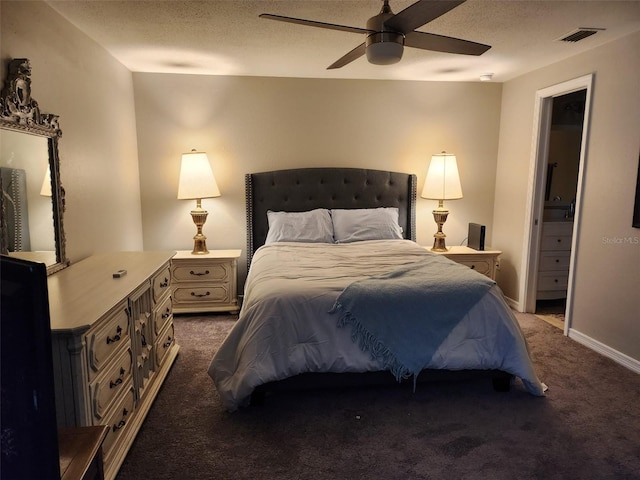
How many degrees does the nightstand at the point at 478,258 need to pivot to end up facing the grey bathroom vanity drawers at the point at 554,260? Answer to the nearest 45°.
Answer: approximately 90° to its left

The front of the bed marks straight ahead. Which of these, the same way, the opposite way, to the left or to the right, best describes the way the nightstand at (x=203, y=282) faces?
the same way

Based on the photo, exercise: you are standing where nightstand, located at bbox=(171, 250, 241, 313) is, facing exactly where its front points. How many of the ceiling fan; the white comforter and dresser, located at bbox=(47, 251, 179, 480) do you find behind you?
0

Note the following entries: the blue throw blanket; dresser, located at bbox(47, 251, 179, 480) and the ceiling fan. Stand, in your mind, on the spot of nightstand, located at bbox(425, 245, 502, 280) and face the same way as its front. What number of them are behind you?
0

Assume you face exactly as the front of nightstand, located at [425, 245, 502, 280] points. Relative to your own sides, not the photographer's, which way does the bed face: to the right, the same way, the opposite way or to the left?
the same way

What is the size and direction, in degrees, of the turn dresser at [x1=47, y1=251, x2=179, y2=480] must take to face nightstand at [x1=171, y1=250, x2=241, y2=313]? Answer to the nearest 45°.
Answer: approximately 90° to its left

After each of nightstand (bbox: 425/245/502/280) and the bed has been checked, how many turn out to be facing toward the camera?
2

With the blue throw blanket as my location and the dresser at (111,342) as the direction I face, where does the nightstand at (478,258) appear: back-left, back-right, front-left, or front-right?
back-right

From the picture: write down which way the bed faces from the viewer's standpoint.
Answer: facing the viewer

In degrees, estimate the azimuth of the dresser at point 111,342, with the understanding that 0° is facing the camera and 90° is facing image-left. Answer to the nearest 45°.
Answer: approximately 315°

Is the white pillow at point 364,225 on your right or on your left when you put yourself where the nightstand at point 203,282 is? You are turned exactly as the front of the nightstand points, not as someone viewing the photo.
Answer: on your left

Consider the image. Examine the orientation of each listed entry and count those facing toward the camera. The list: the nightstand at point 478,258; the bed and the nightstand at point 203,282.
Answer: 3

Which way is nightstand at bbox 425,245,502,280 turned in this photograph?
toward the camera

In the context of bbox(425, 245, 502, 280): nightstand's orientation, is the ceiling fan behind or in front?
in front

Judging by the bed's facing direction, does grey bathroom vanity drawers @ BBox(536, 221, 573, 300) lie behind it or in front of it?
behind

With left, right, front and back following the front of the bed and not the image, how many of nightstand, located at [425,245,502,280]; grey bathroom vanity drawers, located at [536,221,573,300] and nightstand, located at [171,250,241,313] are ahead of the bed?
0

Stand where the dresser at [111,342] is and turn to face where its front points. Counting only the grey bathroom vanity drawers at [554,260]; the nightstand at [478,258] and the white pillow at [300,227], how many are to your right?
0

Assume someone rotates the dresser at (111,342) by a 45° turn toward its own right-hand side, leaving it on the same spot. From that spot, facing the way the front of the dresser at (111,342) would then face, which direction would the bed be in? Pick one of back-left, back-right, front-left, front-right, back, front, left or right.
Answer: left

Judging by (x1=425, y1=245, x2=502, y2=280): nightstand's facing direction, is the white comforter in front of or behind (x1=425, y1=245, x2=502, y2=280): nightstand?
in front

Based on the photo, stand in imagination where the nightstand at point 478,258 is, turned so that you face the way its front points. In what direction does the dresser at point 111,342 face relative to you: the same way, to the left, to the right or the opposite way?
to the left
